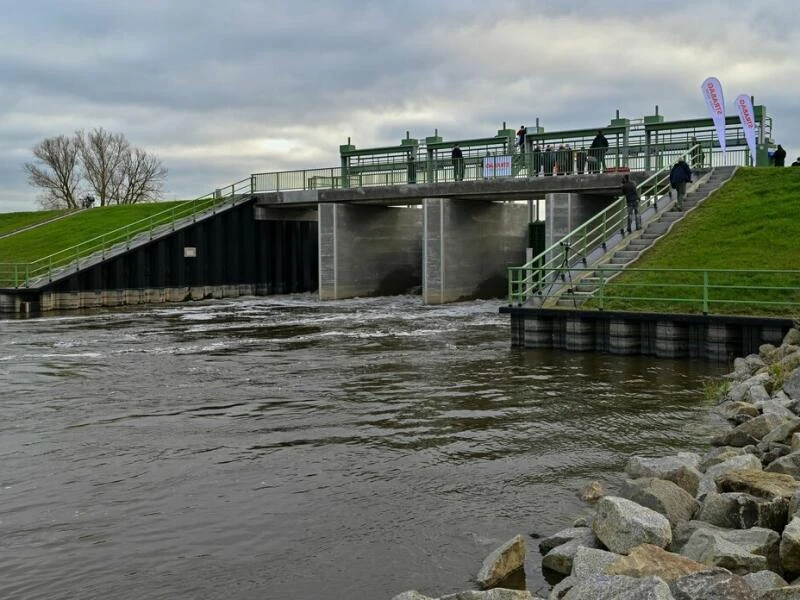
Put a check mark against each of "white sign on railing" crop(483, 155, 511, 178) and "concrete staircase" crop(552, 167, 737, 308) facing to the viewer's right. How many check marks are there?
0

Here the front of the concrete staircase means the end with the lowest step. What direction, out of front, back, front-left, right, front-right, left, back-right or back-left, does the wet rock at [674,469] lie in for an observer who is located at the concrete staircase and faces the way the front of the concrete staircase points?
front-left

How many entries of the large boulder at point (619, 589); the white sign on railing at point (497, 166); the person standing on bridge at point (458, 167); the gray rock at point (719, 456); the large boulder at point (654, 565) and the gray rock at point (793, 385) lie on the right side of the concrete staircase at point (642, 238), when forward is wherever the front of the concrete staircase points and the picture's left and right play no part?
2

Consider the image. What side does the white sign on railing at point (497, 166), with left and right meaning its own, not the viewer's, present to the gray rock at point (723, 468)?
front

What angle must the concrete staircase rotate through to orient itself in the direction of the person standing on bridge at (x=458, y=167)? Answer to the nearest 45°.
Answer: approximately 90° to its right

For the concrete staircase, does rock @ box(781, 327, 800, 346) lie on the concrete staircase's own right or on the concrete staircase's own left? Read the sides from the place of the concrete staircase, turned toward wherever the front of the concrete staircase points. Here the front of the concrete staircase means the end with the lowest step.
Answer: on the concrete staircase's own left

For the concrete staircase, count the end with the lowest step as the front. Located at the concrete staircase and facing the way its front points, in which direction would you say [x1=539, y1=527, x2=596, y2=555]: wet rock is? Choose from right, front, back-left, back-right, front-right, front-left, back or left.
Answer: front-left

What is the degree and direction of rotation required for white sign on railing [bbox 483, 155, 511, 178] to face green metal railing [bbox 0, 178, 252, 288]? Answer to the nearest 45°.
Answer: approximately 90° to its right

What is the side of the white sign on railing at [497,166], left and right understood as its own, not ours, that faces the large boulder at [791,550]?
front

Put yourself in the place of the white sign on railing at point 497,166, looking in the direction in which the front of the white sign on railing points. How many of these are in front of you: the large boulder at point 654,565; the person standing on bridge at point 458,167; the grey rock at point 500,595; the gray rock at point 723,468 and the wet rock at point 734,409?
4

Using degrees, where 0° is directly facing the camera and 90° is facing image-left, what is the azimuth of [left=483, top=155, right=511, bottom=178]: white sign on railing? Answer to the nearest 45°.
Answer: approximately 0°

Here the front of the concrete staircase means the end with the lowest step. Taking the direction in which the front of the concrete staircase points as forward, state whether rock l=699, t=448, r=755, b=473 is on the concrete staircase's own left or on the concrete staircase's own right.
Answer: on the concrete staircase's own left

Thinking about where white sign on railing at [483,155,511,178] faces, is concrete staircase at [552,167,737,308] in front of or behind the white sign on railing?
in front
